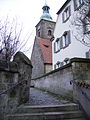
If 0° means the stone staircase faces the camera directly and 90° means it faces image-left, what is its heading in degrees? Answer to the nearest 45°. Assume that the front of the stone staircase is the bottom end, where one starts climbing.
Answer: approximately 0°

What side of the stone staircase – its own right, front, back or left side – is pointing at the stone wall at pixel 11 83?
right

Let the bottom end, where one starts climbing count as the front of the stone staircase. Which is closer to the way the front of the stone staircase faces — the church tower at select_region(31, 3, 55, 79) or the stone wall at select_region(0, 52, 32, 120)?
the stone wall

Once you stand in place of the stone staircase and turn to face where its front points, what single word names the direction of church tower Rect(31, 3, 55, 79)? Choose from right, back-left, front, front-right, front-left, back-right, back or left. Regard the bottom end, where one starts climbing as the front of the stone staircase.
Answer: back
